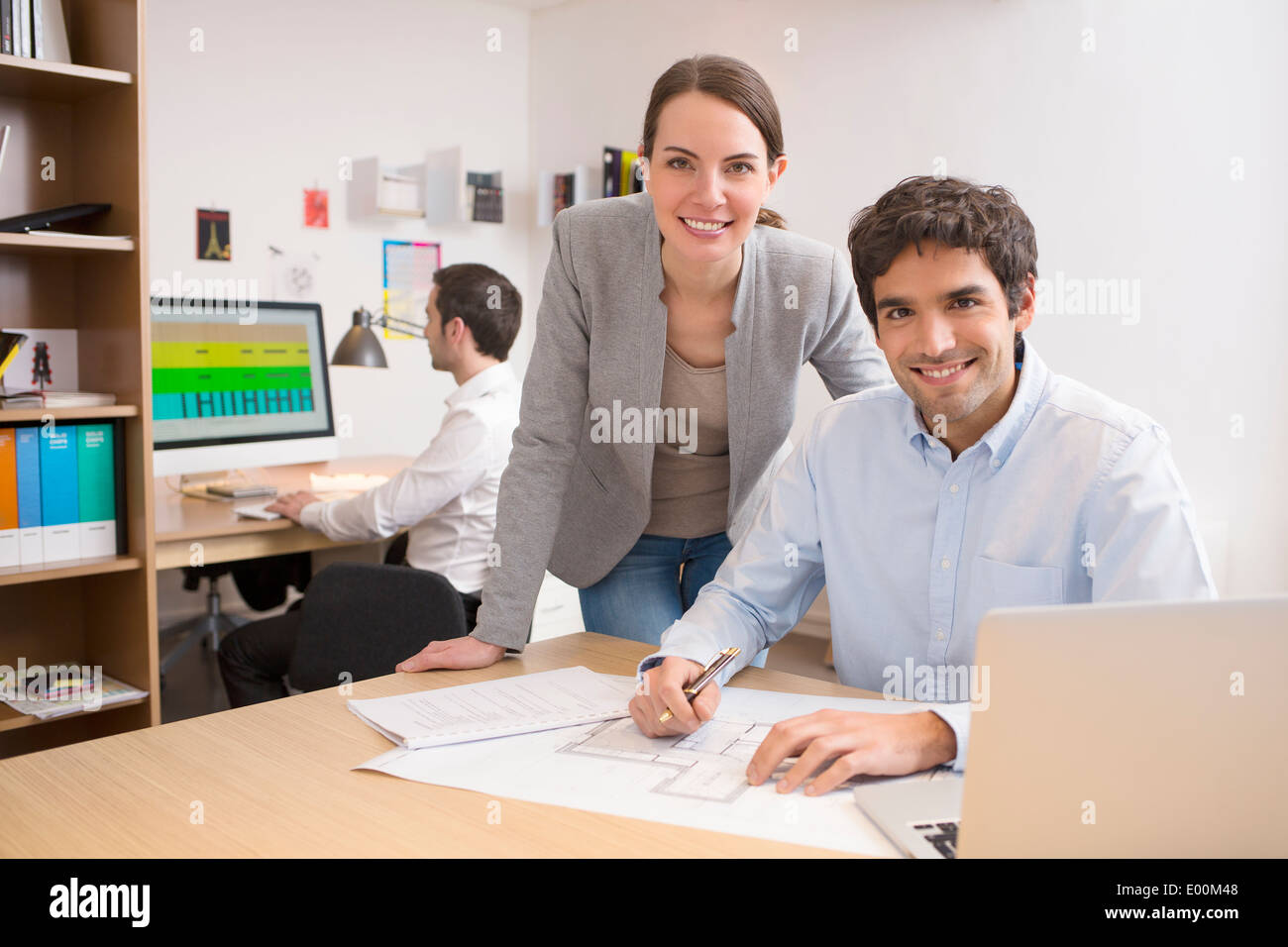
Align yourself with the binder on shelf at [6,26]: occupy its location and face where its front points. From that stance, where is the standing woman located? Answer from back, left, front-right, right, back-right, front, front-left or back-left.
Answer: front-left

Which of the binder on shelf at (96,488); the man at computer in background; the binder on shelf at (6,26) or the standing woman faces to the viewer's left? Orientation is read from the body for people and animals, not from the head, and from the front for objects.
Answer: the man at computer in background

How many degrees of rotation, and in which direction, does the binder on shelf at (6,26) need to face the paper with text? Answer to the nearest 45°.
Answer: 0° — it already faces it

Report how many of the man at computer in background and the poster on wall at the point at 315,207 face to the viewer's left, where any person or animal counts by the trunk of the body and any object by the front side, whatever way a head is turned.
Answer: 1

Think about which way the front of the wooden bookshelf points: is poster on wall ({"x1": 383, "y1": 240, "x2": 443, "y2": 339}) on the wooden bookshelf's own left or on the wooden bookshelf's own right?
on the wooden bookshelf's own left
